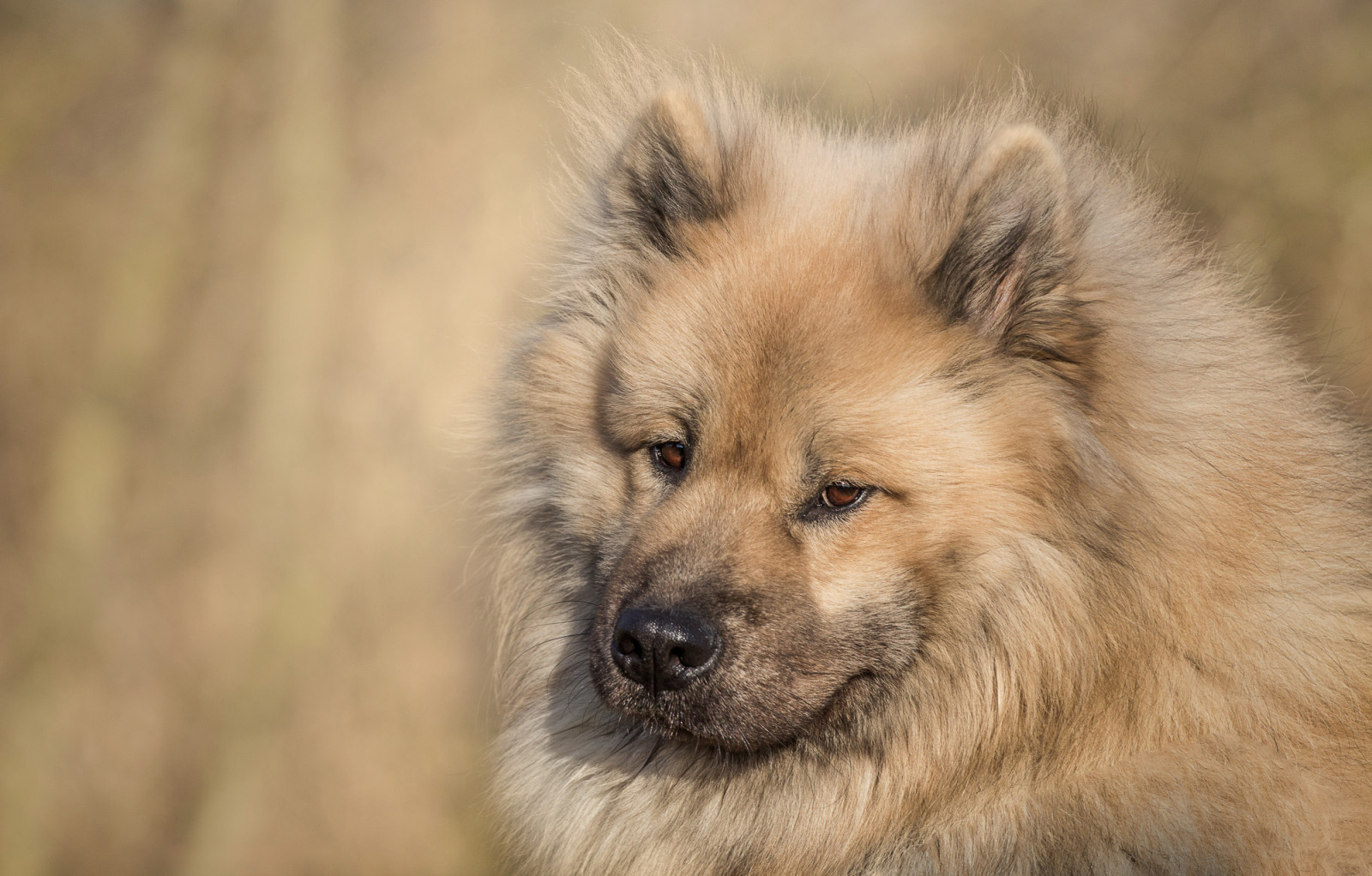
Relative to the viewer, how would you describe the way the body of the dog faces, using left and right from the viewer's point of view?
facing the viewer and to the left of the viewer
